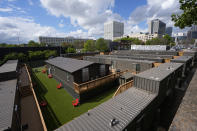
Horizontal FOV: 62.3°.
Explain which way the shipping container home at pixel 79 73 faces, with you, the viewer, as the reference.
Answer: facing the viewer and to the right of the viewer

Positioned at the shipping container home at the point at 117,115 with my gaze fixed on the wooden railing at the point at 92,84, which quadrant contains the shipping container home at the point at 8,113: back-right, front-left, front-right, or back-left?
front-left

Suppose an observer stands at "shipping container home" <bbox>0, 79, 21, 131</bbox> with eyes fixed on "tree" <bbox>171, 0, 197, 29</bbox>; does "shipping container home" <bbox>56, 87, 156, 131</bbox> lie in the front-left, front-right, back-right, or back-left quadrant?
front-right
